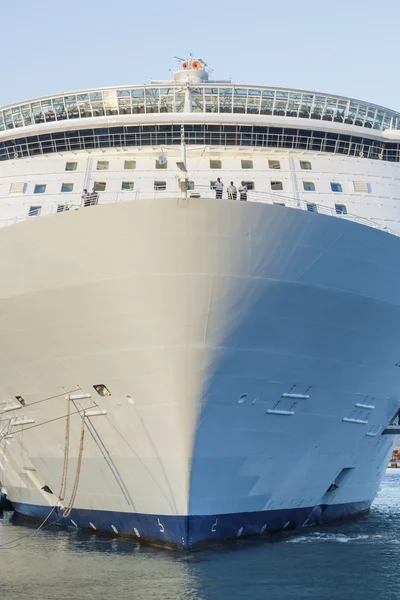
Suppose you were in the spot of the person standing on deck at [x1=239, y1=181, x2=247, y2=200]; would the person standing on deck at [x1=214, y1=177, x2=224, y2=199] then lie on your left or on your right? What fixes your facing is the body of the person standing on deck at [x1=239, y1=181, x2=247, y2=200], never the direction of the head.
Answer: on your right

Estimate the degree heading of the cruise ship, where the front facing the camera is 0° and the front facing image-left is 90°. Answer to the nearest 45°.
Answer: approximately 0°

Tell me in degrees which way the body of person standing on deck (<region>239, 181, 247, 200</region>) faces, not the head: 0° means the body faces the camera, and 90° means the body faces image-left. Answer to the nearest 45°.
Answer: approximately 0°
